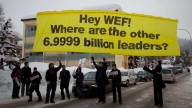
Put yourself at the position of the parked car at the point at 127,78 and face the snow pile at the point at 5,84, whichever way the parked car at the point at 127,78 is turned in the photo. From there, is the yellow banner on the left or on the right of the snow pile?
left

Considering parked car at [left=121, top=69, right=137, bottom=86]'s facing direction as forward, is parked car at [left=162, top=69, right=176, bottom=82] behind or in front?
behind

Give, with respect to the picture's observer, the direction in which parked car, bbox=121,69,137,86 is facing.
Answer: facing the viewer and to the left of the viewer

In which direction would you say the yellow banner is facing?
toward the camera

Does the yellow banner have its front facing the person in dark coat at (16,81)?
no

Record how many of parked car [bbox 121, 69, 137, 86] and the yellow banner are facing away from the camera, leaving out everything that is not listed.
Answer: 0

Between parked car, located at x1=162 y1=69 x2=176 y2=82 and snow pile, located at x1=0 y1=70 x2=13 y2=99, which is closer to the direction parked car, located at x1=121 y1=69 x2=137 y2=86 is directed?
the snow pile

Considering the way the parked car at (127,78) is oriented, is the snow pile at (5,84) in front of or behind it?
in front

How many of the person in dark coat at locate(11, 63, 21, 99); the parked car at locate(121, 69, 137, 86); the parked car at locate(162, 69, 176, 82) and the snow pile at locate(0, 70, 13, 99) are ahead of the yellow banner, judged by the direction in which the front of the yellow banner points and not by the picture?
0

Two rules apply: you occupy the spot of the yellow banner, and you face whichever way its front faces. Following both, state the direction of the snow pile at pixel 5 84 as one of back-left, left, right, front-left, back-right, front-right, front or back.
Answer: back-right

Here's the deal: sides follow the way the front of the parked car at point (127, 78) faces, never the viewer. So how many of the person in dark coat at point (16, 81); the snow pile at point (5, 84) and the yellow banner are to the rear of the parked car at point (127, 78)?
0

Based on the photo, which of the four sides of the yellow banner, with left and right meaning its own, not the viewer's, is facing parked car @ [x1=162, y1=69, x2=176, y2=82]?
back

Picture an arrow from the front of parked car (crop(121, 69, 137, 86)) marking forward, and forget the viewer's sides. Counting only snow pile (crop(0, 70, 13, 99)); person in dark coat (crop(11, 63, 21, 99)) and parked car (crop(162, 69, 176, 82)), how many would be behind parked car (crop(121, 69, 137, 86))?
1

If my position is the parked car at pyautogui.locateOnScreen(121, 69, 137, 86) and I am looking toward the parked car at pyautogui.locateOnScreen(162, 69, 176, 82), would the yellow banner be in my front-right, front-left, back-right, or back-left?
back-right
